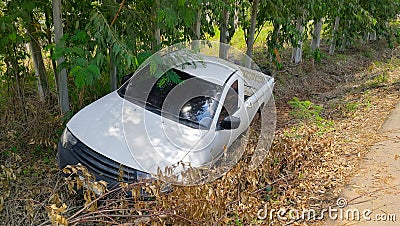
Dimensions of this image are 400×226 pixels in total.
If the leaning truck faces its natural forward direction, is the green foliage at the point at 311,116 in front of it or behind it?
behind

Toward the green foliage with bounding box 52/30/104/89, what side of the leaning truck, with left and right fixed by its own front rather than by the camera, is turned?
right

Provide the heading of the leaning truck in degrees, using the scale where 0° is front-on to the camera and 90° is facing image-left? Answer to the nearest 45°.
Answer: approximately 45°

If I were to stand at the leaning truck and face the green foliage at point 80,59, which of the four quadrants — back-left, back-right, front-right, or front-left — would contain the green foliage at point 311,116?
back-right
